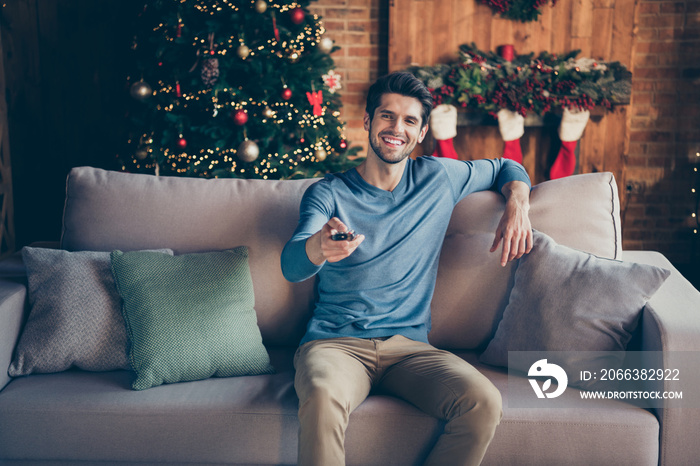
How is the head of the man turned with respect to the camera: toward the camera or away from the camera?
toward the camera

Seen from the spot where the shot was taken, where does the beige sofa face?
facing the viewer

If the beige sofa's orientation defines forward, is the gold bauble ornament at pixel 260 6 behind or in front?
behind

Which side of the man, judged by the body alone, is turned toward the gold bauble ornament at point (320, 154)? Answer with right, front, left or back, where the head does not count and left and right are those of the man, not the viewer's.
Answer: back

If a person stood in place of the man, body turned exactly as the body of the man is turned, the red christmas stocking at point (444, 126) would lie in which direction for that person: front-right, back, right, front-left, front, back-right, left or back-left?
back

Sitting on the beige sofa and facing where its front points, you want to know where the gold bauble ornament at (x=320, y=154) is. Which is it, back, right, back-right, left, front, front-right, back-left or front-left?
back

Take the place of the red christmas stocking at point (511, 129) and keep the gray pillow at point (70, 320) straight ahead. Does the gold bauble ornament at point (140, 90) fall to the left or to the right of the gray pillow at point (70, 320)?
right

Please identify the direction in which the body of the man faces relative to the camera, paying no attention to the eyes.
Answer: toward the camera

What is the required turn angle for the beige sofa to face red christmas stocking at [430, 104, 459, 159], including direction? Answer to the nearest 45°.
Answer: approximately 180°

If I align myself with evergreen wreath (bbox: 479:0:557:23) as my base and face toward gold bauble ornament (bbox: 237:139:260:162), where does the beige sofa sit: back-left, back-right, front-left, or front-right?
front-left

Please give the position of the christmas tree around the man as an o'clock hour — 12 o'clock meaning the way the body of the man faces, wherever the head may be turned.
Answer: The christmas tree is roughly at 5 o'clock from the man.

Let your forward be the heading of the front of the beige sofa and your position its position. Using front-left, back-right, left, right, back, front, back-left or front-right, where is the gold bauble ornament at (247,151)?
back

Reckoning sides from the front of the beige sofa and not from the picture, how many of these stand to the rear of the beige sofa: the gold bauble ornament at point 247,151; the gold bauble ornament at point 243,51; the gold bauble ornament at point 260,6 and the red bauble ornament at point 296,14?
4

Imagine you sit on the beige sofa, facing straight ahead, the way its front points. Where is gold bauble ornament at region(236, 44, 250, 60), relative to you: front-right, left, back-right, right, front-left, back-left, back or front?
back
